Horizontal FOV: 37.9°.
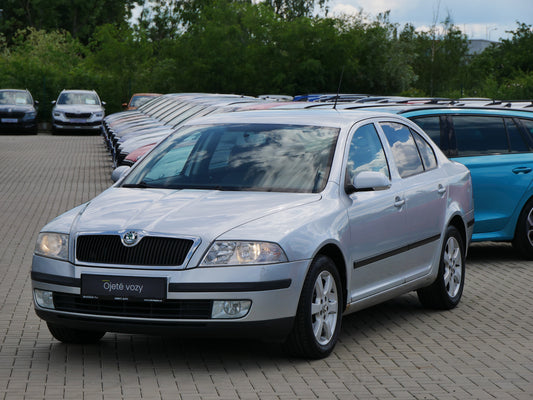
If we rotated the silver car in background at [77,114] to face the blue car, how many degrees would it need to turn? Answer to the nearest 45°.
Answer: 0° — it already faces it

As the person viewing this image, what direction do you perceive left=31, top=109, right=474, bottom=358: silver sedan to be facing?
facing the viewer and to the left of the viewer

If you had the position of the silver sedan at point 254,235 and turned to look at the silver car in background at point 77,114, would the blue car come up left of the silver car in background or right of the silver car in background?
right

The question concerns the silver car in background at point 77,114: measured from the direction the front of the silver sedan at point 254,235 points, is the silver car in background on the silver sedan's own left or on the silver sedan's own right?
on the silver sedan's own right

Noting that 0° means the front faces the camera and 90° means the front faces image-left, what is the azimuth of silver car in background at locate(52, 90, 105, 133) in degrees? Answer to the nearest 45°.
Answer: approximately 0°

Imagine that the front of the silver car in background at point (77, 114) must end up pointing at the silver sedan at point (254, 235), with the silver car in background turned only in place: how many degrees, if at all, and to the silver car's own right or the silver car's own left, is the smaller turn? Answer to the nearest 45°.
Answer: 0° — it already faces it

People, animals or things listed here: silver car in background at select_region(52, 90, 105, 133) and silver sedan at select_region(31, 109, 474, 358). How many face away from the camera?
0
